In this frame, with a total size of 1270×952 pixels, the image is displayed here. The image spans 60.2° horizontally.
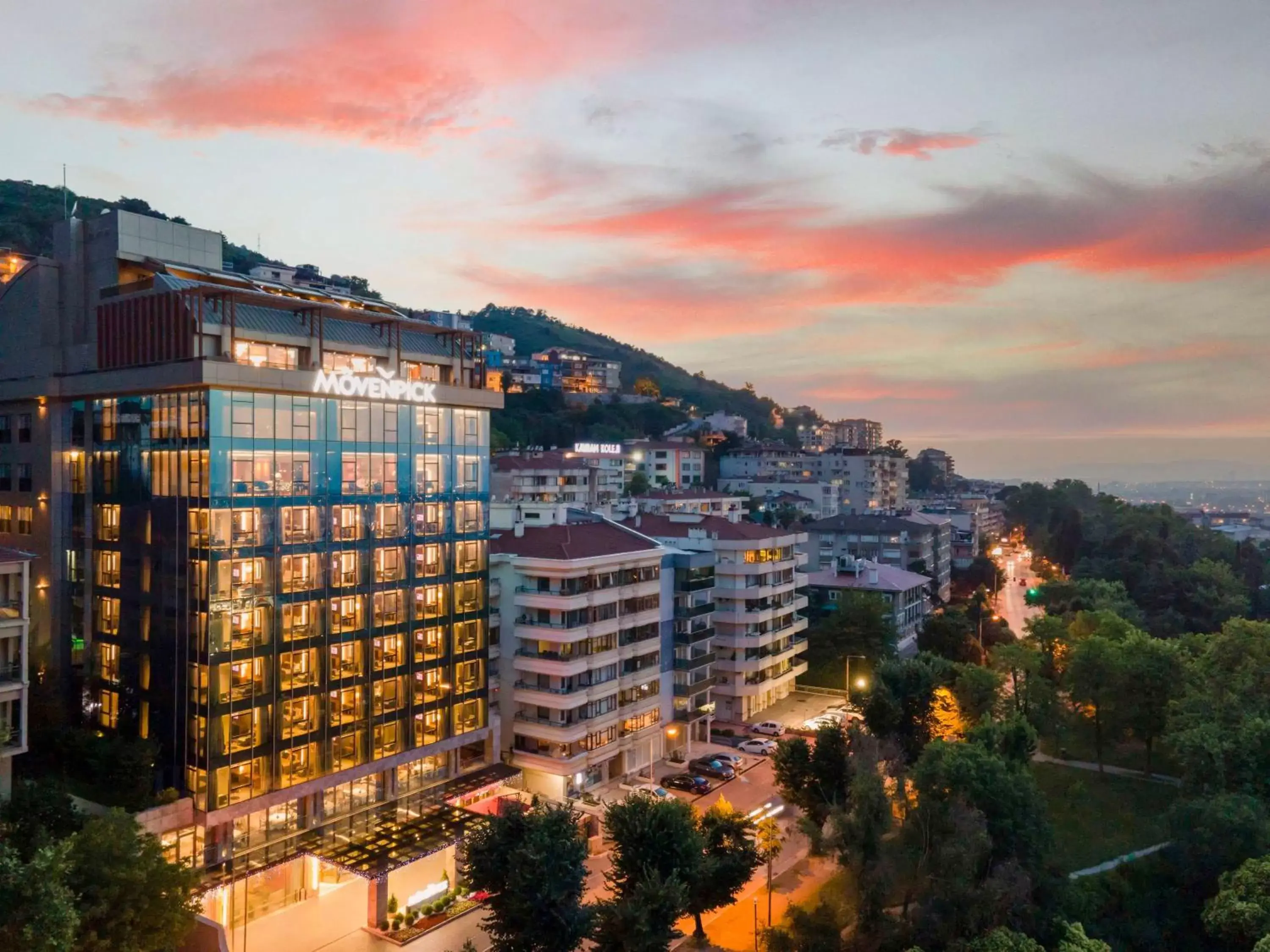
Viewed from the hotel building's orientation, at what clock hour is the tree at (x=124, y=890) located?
The tree is roughly at 2 o'clock from the hotel building.

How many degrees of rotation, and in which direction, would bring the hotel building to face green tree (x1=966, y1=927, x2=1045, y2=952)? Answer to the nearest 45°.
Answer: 0° — it already faces it

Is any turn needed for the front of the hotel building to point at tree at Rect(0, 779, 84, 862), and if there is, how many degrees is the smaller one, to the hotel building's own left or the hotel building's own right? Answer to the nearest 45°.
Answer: approximately 90° to the hotel building's own right

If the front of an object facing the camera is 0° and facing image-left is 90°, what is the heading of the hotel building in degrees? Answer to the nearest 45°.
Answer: approximately 315°

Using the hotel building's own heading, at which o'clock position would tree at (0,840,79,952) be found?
The tree is roughly at 2 o'clock from the hotel building.

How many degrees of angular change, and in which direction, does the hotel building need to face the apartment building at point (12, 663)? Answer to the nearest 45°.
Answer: approximately 90° to its right

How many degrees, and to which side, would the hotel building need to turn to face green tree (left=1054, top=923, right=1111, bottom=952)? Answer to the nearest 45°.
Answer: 0° — it already faces it
